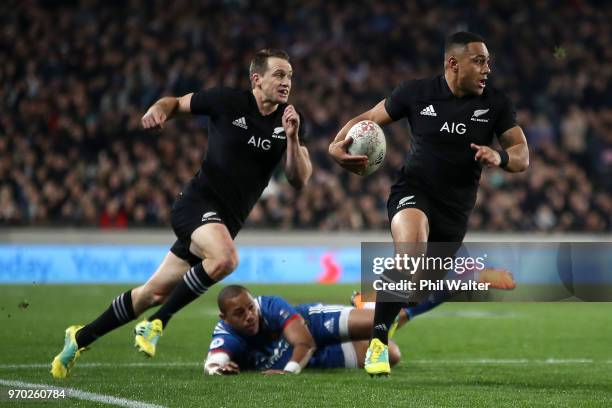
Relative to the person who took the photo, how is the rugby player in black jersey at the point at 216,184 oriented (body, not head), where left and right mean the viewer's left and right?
facing the viewer and to the right of the viewer

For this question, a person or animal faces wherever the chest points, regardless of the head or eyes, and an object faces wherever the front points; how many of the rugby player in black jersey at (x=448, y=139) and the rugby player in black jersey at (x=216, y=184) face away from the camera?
0

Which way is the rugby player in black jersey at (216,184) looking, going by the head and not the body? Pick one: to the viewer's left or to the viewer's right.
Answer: to the viewer's right

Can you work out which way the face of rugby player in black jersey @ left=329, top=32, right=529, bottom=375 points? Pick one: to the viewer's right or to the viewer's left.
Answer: to the viewer's right

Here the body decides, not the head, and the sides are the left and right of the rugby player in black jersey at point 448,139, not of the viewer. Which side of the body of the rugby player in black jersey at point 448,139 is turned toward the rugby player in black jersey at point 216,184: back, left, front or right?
right

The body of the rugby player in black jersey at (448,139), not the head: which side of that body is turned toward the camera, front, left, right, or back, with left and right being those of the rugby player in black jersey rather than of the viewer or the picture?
front

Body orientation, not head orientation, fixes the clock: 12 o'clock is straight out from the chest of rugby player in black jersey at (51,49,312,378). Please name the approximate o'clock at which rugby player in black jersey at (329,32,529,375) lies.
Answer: rugby player in black jersey at (329,32,529,375) is roughly at 11 o'clock from rugby player in black jersey at (51,49,312,378).
